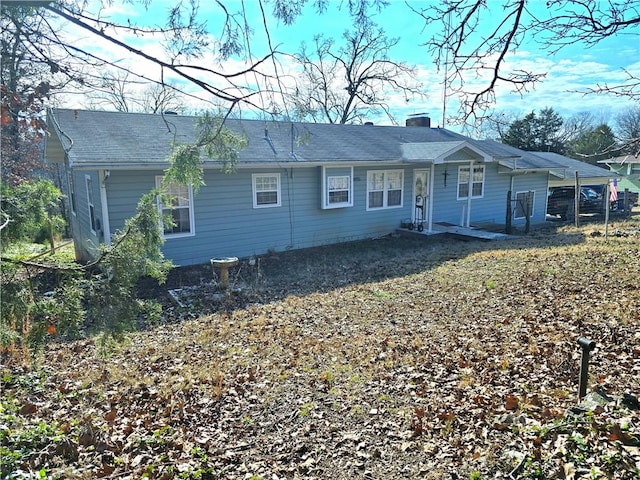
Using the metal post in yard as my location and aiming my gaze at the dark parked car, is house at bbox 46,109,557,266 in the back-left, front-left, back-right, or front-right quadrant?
front-left

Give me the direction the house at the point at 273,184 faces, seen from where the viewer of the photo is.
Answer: facing the viewer and to the right of the viewer

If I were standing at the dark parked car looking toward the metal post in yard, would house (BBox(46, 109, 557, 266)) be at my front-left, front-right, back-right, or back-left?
front-right

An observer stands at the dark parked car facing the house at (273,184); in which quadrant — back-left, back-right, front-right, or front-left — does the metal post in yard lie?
front-left

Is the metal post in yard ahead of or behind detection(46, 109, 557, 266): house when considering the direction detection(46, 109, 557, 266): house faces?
ahead

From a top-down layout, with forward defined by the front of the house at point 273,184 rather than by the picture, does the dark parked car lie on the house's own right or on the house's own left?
on the house's own left

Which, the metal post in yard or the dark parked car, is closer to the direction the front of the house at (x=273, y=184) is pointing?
the metal post in yard
